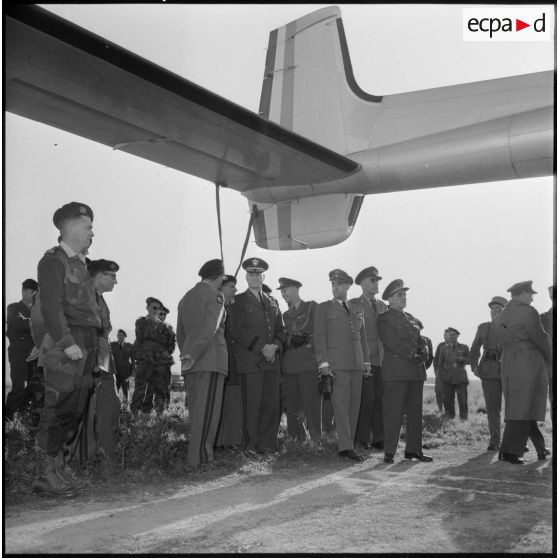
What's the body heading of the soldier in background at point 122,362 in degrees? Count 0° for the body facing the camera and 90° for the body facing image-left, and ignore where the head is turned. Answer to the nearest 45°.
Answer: approximately 0°

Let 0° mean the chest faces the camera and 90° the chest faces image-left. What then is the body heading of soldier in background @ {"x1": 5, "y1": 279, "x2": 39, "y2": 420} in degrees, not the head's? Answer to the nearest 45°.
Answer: approximately 315°

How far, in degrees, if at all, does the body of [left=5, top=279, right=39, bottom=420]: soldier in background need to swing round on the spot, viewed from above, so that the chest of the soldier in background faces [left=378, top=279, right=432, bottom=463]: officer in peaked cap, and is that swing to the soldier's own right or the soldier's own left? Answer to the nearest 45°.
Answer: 0° — they already face them
